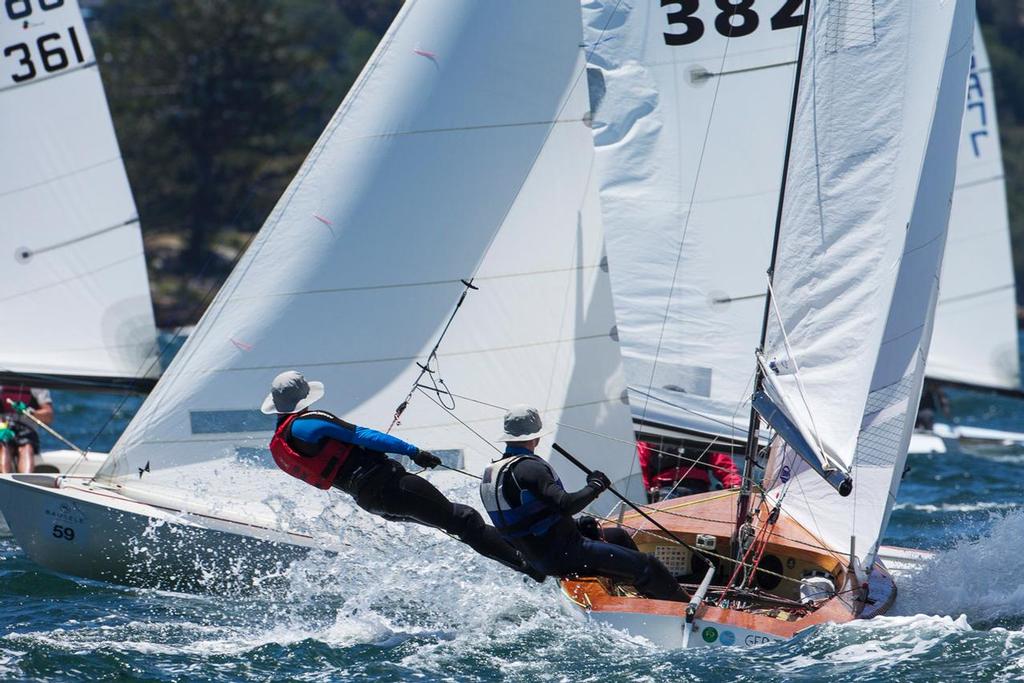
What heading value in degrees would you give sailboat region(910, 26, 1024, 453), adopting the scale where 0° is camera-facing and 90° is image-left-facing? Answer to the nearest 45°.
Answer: approximately 90°

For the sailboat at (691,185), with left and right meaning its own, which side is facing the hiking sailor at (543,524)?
left

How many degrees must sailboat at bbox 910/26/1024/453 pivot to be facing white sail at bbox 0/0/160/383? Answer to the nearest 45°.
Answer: approximately 45° to its left

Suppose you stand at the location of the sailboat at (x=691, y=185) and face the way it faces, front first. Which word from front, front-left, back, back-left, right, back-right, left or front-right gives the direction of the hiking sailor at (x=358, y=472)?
front-left

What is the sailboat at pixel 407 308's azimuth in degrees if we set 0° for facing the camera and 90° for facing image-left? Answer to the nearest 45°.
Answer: approximately 90°

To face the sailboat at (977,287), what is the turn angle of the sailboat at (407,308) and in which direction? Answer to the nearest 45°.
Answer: approximately 135° to its right

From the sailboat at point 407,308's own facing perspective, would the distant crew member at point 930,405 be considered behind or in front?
behind
